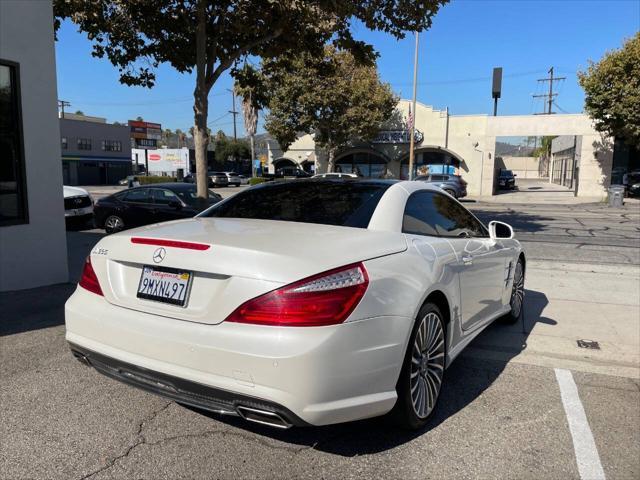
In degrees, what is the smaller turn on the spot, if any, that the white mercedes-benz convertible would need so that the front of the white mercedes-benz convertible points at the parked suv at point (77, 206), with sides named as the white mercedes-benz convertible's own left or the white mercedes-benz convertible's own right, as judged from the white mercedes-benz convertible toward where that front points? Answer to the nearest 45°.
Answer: approximately 90° to the white mercedes-benz convertible's own left

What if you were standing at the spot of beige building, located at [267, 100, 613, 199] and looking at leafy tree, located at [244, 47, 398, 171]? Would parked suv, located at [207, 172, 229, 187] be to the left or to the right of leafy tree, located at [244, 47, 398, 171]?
right

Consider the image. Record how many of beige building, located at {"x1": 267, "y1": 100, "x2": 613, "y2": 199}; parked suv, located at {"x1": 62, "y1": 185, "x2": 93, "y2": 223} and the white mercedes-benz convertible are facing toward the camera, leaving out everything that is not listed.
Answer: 2

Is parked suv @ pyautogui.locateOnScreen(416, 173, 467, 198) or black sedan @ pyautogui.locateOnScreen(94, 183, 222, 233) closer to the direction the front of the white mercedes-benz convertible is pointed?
the parked suv

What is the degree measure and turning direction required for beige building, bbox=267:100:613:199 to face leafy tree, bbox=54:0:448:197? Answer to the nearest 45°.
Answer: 0° — it already faces it

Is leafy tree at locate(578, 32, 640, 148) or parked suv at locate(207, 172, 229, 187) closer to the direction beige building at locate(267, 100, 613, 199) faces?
the leafy tree

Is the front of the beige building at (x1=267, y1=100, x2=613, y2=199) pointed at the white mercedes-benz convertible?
yes

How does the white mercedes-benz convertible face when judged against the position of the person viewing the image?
facing away from the viewer and to the right of the viewer

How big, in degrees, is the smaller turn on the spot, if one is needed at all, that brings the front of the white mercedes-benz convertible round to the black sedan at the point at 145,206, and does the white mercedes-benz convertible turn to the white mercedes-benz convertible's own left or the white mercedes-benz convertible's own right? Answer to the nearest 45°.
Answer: approximately 45° to the white mercedes-benz convertible's own left

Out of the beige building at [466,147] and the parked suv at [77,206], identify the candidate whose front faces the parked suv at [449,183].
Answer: the beige building

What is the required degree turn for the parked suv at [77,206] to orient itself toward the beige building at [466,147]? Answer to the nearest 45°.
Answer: approximately 135° to its left

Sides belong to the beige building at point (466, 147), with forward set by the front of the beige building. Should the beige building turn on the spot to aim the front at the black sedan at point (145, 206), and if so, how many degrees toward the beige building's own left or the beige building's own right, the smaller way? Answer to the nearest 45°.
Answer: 0° — it already faces it

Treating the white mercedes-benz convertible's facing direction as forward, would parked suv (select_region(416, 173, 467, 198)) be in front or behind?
in front

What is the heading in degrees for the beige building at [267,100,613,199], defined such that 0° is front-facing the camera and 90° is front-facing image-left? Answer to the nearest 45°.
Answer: approximately 0°
